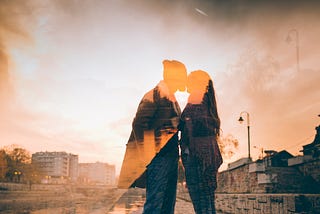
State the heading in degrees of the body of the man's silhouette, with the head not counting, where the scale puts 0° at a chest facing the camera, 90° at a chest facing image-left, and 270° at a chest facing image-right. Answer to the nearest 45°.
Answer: approximately 270°
